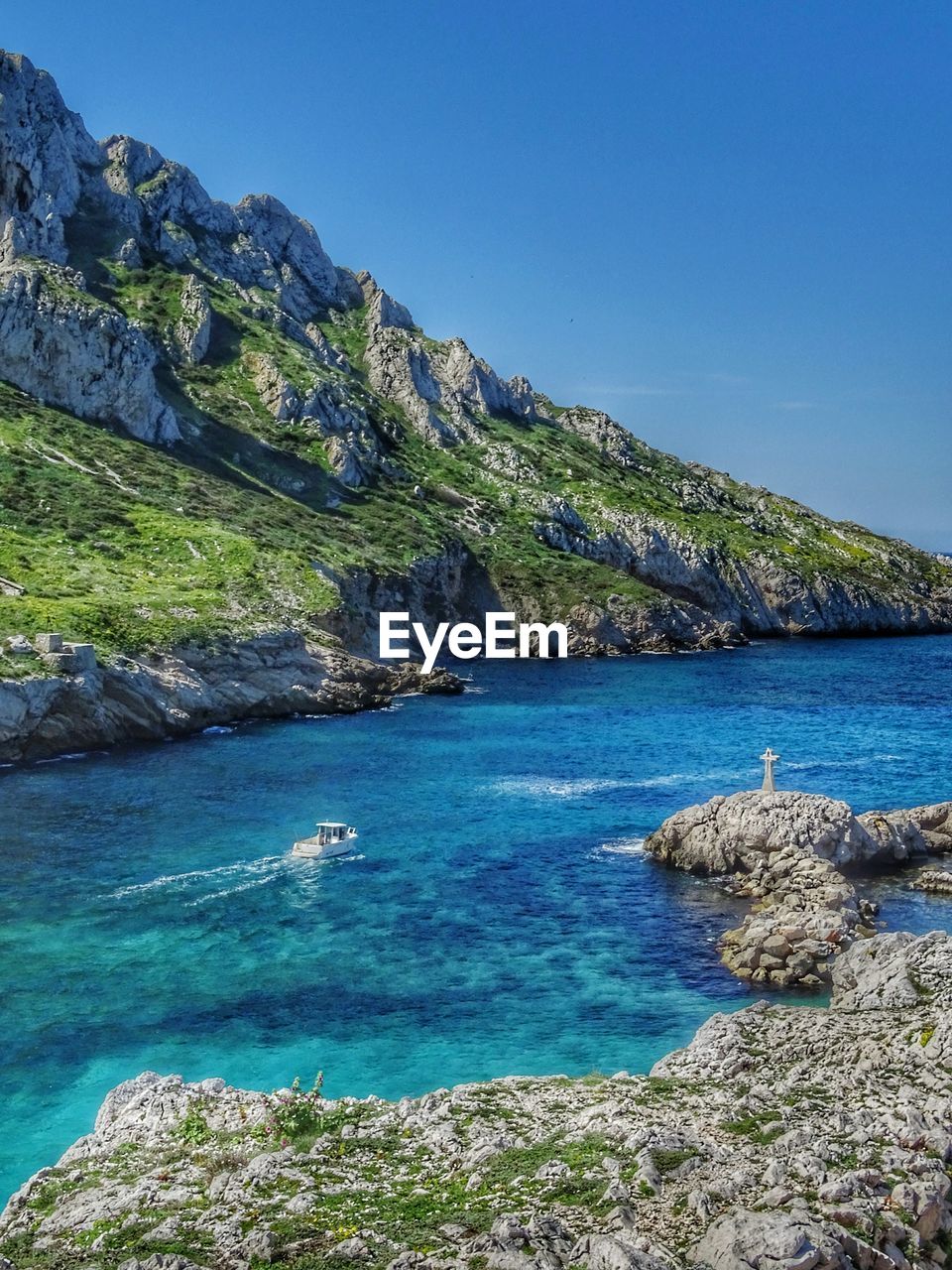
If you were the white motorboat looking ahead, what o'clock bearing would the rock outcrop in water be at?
The rock outcrop in water is roughly at 2 o'clock from the white motorboat.

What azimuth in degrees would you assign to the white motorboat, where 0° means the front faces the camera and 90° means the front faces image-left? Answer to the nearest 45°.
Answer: approximately 225°
